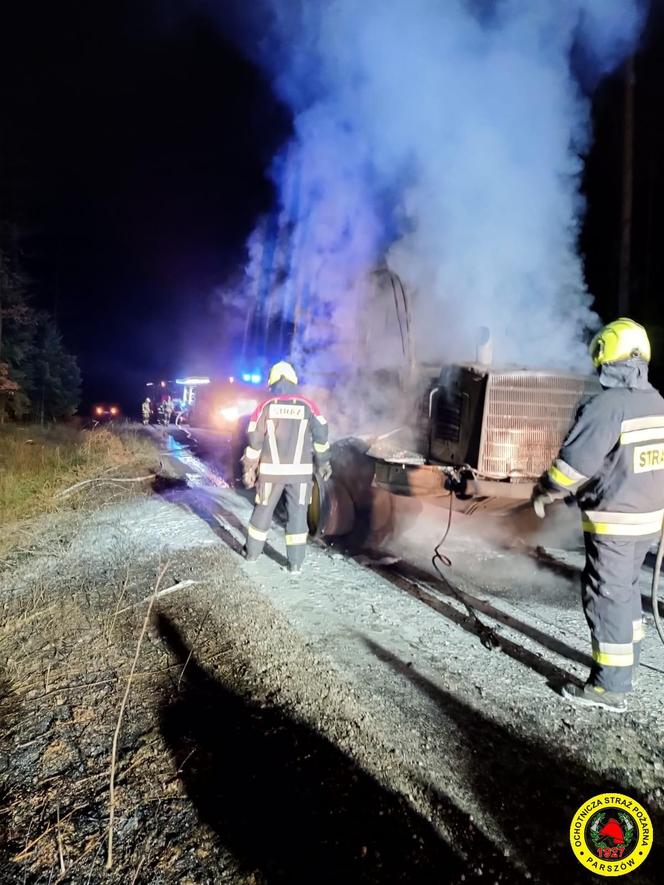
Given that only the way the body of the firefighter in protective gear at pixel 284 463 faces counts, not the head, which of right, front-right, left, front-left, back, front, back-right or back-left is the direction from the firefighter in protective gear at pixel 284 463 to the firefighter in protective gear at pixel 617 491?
back-right

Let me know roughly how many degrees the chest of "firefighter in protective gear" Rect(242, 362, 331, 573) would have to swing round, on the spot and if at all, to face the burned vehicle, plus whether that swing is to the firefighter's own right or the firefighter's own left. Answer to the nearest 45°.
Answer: approximately 90° to the firefighter's own right

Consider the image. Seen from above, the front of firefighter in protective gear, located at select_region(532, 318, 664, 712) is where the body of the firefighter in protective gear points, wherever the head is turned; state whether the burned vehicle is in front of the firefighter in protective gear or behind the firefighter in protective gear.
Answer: in front

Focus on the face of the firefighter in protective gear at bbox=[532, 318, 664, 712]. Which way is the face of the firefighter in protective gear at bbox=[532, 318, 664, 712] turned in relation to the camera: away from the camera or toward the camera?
away from the camera

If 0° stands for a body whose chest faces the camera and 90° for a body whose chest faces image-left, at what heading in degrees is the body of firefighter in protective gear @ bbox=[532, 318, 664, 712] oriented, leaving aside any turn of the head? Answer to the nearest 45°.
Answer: approximately 135°

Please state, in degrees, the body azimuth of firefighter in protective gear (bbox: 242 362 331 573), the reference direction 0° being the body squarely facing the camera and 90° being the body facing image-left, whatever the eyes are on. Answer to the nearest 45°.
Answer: approximately 180°

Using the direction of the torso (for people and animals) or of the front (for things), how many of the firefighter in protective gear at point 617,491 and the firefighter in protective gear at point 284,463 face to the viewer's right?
0

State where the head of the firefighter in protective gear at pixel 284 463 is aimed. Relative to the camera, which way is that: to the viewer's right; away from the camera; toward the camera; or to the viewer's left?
away from the camera
